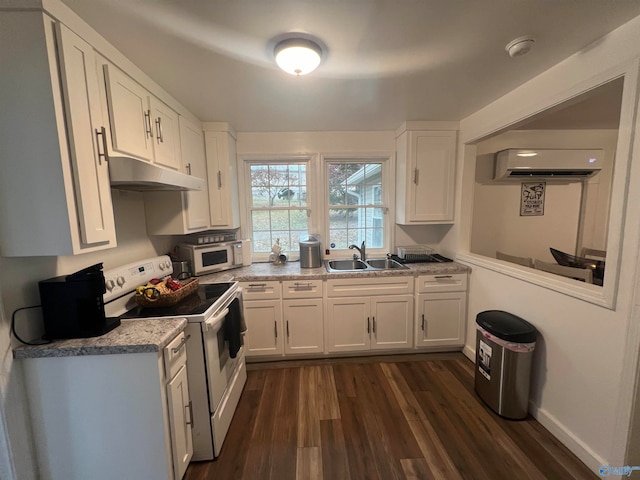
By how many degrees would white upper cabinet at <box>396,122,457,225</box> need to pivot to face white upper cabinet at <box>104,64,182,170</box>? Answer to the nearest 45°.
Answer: approximately 45° to its right

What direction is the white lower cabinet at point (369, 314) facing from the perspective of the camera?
toward the camera

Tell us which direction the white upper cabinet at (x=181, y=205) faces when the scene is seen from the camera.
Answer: facing the viewer and to the right of the viewer

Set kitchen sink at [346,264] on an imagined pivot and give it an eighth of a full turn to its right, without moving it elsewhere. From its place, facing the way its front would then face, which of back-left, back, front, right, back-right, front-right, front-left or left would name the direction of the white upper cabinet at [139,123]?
front

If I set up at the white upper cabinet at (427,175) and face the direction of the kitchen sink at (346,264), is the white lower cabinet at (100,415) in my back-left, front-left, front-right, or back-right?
front-left

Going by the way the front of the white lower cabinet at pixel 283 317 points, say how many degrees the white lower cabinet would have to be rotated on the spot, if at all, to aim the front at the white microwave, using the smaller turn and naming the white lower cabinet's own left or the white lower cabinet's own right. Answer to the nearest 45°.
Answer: approximately 90° to the white lower cabinet's own right

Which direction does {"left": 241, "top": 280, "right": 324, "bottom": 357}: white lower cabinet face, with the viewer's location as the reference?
facing the viewer

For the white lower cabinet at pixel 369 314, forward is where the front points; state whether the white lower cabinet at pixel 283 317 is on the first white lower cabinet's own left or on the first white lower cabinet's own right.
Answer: on the first white lower cabinet's own right

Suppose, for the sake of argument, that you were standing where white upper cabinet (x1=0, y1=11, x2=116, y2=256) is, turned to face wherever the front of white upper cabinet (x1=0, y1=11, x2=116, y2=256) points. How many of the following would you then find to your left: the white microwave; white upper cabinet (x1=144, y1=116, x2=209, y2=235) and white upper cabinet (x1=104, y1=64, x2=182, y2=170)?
3

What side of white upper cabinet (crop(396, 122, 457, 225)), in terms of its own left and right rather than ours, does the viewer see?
front

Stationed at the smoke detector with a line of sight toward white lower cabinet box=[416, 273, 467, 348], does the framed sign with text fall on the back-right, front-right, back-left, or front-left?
front-right

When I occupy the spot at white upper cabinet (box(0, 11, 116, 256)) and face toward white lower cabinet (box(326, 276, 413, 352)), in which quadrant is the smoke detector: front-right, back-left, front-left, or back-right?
front-right

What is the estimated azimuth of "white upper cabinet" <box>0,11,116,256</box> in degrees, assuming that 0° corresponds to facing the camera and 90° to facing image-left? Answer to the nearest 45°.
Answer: approximately 315°

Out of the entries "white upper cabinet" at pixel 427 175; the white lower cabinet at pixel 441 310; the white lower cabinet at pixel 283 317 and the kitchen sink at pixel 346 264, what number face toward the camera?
4

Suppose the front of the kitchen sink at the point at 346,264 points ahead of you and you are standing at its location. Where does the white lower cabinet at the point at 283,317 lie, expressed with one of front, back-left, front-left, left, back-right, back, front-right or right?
front-right
